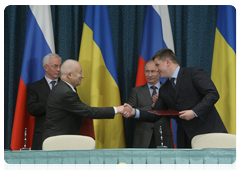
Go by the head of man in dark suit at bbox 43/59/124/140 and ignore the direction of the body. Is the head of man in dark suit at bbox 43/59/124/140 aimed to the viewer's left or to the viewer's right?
to the viewer's right

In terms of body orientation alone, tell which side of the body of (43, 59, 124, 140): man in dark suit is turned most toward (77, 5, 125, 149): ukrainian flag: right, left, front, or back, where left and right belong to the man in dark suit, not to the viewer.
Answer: left

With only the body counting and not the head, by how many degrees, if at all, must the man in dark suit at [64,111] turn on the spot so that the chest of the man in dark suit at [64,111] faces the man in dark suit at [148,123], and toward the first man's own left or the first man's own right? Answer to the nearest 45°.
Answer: approximately 45° to the first man's own left

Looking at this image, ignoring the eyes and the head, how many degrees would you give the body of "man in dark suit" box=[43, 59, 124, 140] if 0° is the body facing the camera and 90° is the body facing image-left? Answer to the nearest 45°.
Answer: approximately 270°

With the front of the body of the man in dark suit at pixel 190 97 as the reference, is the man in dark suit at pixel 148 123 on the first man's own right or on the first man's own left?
on the first man's own right

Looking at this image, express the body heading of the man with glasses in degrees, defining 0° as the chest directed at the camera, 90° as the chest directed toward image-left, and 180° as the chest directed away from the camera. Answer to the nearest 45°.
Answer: approximately 315°

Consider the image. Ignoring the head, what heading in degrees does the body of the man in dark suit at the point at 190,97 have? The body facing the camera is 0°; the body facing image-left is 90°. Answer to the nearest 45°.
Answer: approximately 45°

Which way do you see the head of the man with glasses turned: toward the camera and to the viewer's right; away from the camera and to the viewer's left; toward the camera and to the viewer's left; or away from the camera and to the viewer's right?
toward the camera and to the viewer's right

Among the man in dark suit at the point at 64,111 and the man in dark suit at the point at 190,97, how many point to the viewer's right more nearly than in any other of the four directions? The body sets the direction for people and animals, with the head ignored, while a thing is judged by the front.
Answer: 1
